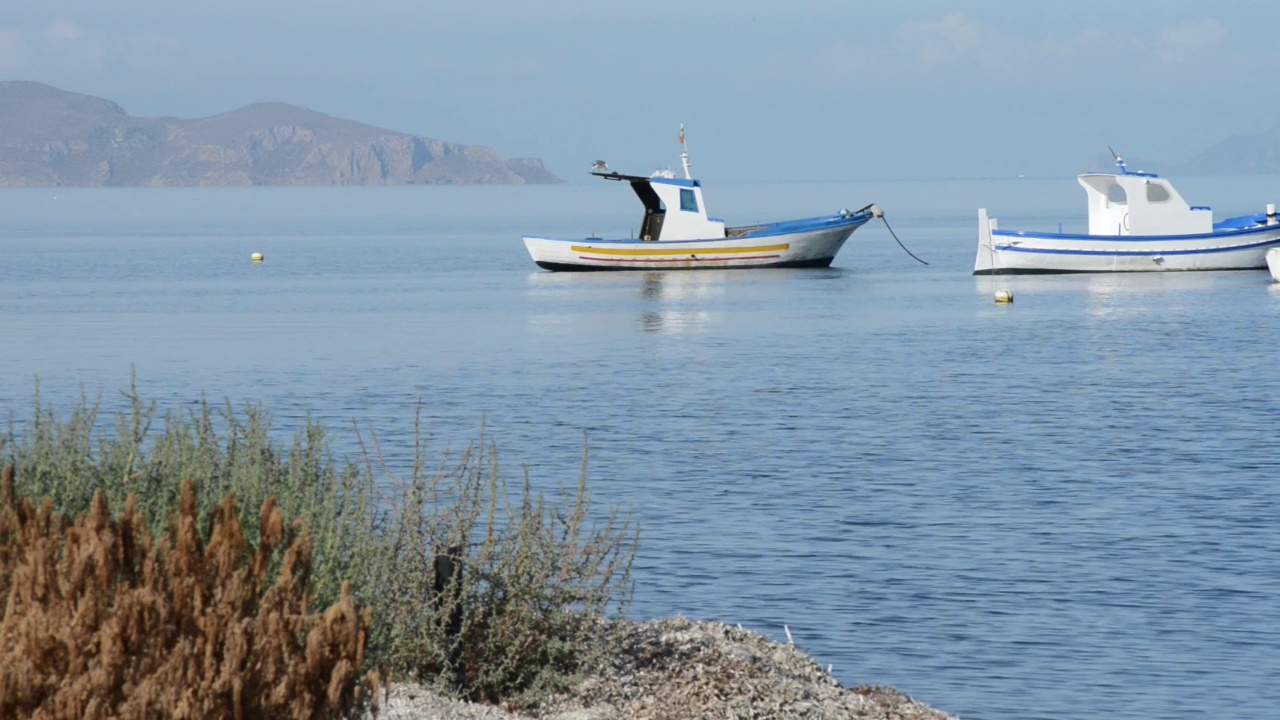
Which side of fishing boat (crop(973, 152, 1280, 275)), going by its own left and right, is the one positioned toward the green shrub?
right

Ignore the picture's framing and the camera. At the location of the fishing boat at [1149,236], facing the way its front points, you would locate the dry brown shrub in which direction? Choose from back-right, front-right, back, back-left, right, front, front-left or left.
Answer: right

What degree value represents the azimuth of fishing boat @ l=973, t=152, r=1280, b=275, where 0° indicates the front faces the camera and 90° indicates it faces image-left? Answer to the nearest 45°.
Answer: approximately 270°
